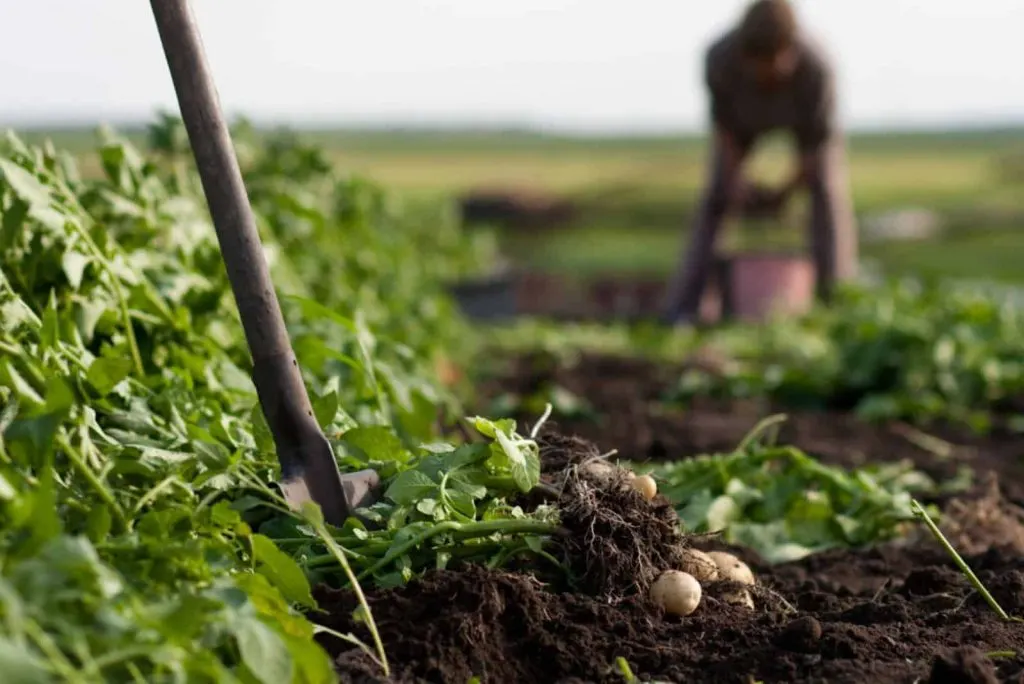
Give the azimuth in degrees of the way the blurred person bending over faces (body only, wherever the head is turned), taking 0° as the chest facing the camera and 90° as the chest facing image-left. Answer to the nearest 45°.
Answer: approximately 0°

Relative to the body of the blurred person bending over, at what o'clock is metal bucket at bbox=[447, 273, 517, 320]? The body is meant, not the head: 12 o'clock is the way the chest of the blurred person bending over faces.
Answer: The metal bucket is roughly at 4 o'clock from the blurred person bending over.

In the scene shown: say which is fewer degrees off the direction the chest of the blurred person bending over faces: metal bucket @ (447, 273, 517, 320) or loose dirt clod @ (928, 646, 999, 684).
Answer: the loose dirt clod

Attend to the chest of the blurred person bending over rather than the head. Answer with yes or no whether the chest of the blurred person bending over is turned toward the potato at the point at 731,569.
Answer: yes

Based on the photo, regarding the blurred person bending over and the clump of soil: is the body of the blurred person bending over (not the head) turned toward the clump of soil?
yes
